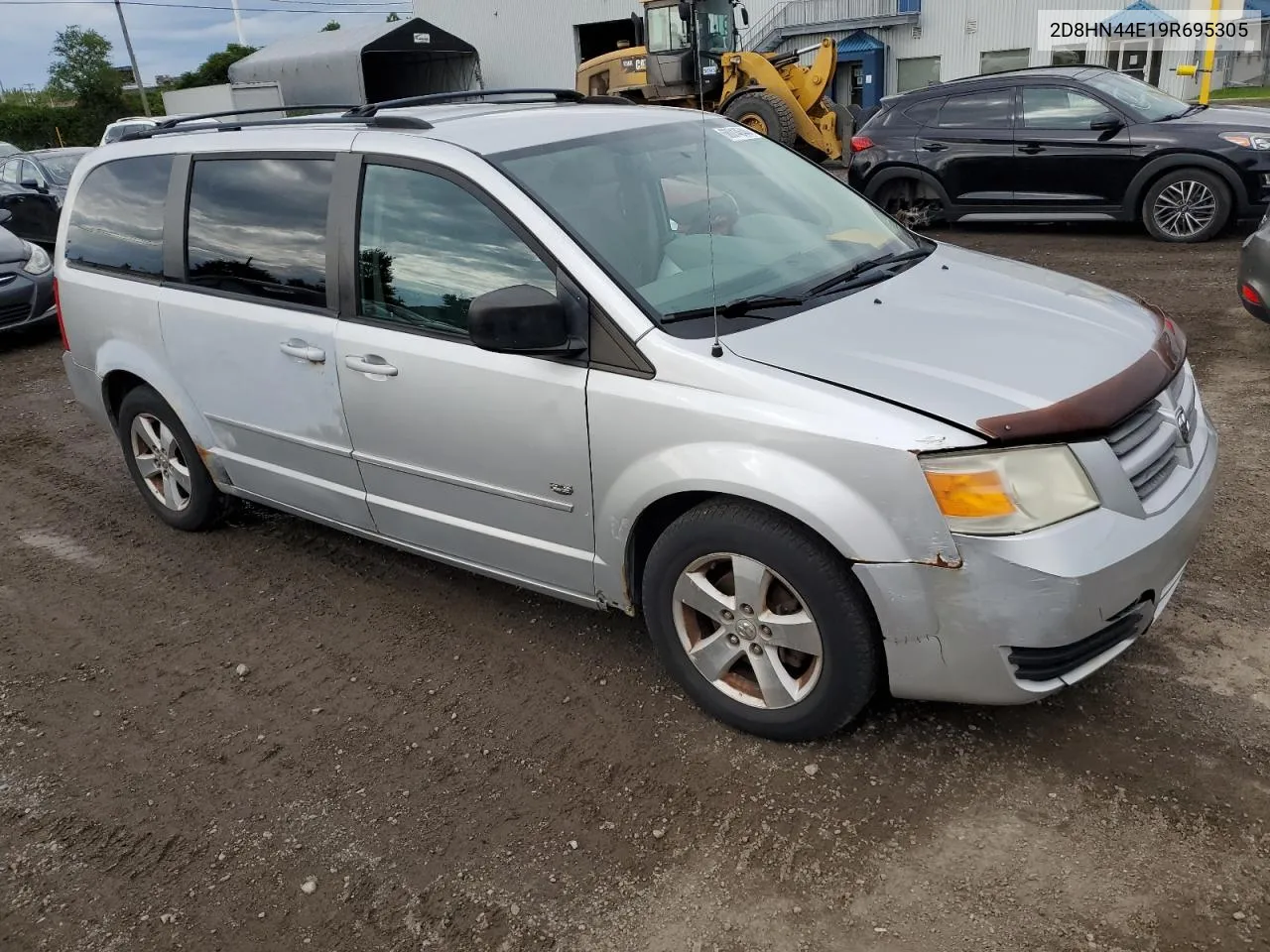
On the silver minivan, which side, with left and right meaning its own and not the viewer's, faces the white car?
back

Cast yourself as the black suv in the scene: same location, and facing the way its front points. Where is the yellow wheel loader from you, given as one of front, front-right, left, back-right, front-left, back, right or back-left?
back-left

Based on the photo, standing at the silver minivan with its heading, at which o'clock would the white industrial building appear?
The white industrial building is roughly at 8 o'clock from the silver minivan.

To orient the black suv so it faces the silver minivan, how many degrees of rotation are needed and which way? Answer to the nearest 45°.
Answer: approximately 90° to its right

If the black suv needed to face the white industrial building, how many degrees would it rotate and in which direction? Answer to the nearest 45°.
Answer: approximately 90° to its left

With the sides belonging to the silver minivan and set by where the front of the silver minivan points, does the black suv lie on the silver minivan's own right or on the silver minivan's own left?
on the silver minivan's own left

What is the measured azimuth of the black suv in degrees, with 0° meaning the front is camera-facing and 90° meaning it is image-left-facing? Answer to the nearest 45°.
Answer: approximately 270°

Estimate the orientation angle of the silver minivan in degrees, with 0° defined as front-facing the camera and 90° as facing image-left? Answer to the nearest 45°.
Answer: approximately 315°
